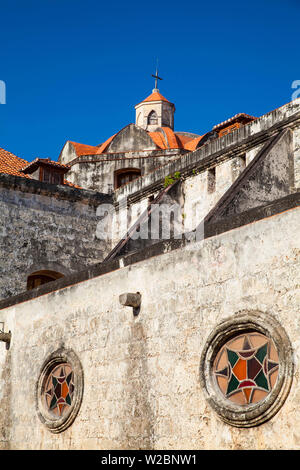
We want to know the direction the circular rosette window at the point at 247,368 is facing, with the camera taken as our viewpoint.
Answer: facing the viewer and to the left of the viewer
